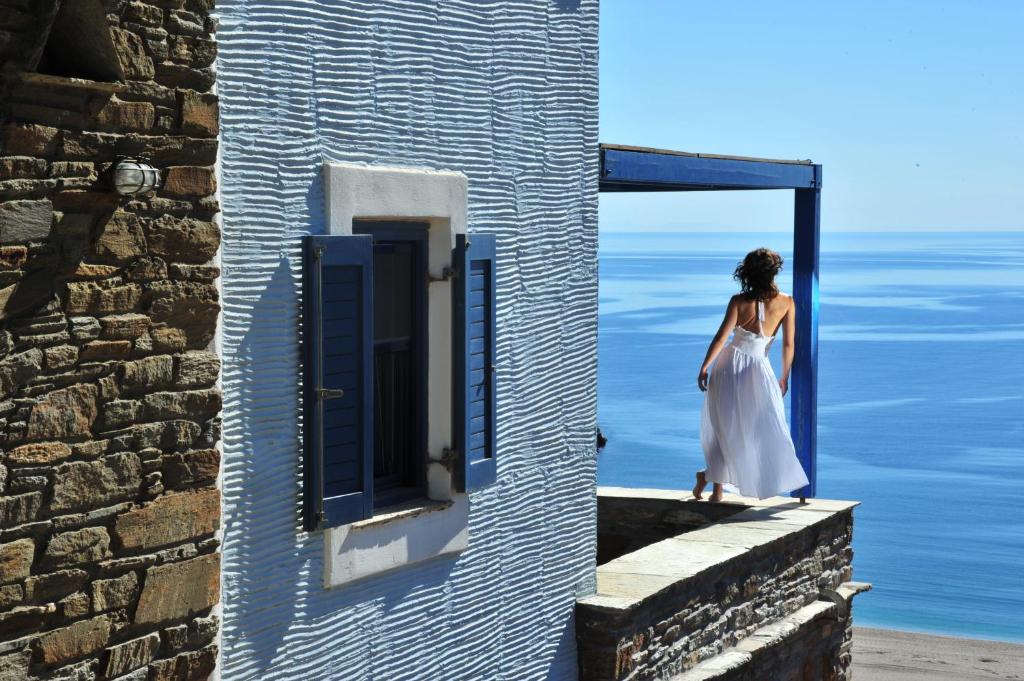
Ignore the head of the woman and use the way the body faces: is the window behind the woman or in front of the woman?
behind

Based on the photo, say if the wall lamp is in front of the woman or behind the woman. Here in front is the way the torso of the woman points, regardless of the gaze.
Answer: behind

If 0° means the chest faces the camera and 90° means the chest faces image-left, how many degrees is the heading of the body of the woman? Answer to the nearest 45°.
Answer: approximately 180°

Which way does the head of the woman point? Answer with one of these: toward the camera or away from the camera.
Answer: away from the camera
